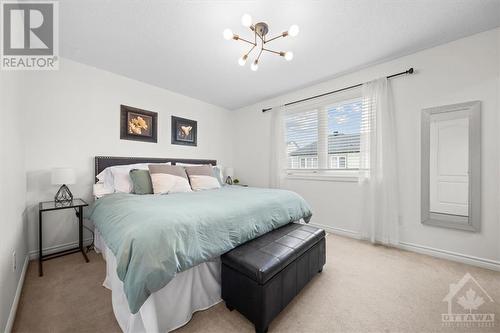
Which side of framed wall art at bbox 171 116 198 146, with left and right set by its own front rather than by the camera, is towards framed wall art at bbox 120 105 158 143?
right

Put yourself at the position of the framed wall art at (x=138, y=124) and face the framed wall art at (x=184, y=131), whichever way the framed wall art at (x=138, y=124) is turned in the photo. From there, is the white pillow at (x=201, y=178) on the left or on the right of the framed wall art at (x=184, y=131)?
right

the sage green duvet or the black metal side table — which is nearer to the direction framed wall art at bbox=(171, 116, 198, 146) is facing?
the sage green duvet

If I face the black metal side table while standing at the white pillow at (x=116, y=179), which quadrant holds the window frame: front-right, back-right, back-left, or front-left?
back-left

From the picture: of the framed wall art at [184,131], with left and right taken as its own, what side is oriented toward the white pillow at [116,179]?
right

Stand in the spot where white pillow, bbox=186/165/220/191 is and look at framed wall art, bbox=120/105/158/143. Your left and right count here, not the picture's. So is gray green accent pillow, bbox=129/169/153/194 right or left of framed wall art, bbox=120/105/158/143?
left

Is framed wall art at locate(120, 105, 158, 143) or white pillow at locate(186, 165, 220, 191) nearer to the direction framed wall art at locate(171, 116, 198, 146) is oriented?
the white pillow

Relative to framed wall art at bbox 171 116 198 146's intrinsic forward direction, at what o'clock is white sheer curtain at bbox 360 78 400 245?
The white sheer curtain is roughly at 12 o'clock from the framed wall art.

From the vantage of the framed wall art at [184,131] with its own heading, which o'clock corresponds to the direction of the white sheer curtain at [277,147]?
The white sheer curtain is roughly at 11 o'clock from the framed wall art.

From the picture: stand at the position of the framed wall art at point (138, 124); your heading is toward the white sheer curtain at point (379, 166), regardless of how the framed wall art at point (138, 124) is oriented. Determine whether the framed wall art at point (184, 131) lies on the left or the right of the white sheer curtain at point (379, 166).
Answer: left

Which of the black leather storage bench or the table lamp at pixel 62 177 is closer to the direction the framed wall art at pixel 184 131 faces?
the black leather storage bench

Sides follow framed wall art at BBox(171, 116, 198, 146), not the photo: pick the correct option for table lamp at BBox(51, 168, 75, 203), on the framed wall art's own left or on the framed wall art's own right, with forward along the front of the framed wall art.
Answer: on the framed wall art's own right

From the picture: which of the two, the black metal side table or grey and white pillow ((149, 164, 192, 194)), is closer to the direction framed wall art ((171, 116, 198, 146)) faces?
the grey and white pillow

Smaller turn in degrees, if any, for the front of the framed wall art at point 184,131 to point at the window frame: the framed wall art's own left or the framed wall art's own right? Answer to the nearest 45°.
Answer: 0° — it already faces it

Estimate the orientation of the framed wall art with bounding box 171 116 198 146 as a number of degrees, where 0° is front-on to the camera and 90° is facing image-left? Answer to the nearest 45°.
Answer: approximately 315°
